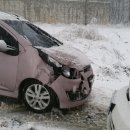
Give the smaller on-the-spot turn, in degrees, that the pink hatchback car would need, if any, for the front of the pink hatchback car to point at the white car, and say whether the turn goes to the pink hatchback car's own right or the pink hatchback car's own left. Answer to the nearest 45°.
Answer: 0° — it already faces it

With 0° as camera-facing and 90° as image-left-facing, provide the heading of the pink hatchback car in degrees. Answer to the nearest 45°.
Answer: approximately 315°
